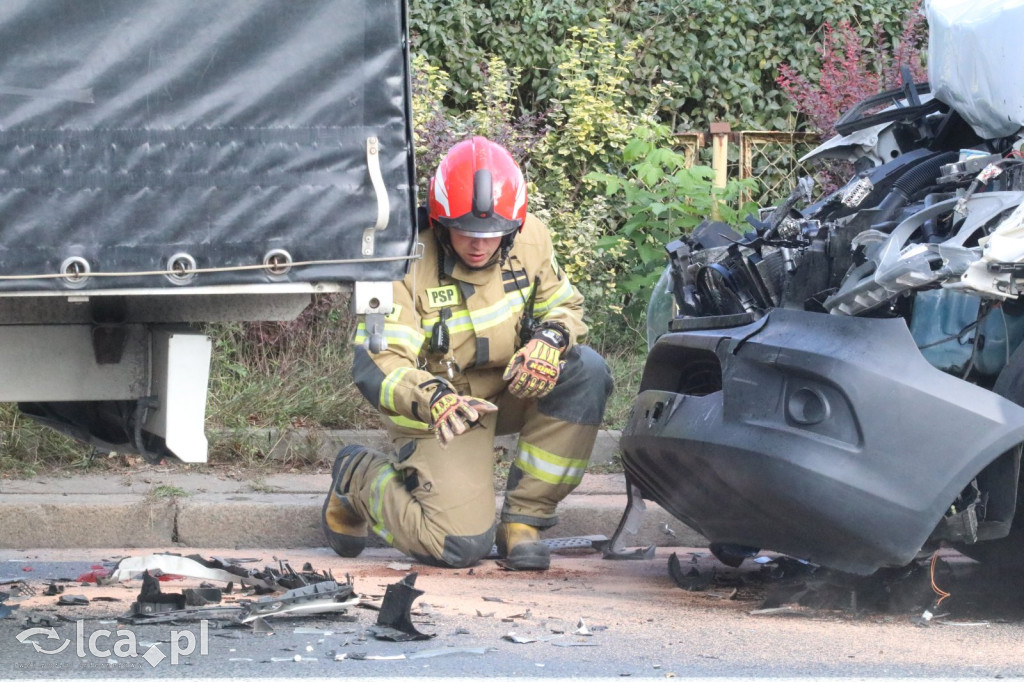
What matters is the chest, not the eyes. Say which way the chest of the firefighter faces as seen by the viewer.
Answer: toward the camera

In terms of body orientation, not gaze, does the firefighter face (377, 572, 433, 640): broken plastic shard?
yes

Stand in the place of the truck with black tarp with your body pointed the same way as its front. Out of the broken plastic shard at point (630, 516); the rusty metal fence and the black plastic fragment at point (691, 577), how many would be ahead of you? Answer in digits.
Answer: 0

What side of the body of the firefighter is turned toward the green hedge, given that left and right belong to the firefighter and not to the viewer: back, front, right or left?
back

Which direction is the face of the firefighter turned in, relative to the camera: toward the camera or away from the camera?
toward the camera

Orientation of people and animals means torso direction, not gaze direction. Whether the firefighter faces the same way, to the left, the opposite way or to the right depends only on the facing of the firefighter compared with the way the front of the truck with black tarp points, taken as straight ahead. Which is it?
to the left

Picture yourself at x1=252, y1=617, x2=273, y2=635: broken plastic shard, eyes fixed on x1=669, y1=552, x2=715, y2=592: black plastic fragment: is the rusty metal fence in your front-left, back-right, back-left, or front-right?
front-left

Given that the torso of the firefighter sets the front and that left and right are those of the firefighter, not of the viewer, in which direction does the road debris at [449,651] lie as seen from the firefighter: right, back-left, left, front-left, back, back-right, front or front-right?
front

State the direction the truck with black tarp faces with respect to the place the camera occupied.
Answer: facing to the left of the viewer

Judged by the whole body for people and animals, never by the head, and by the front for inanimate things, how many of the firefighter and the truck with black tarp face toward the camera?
1

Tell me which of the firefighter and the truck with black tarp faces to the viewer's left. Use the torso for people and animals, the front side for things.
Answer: the truck with black tarp
